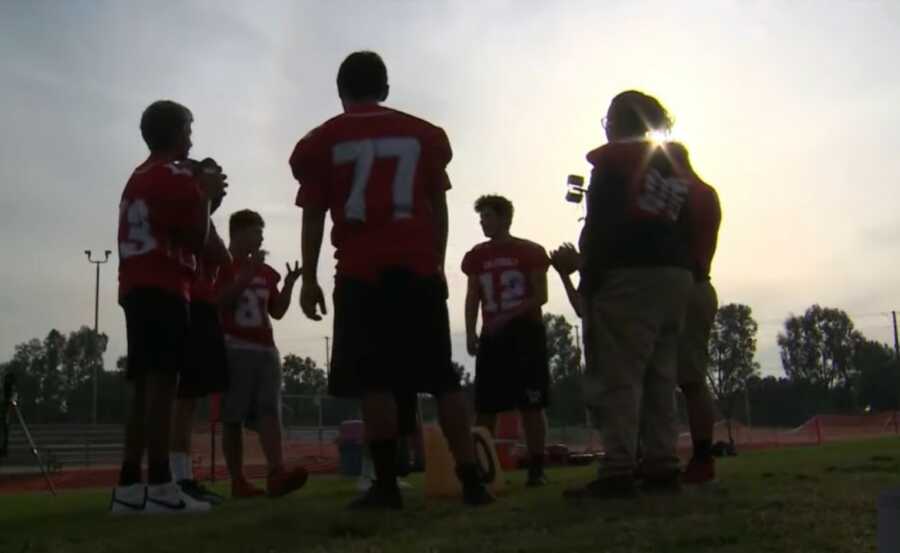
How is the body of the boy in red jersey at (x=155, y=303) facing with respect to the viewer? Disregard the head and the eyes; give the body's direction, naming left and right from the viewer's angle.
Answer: facing away from the viewer and to the right of the viewer

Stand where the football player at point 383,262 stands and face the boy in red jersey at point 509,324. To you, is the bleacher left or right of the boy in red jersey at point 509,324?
left

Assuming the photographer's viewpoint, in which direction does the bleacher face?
facing the viewer

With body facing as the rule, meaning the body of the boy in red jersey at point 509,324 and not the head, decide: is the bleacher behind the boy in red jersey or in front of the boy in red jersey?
behind

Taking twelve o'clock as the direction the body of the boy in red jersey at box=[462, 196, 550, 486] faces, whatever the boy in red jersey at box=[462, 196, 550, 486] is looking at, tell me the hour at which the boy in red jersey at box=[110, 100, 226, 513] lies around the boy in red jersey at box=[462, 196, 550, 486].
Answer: the boy in red jersey at box=[110, 100, 226, 513] is roughly at 1 o'clock from the boy in red jersey at box=[462, 196, 550, 486].

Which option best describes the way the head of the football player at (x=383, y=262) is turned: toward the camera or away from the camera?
away from the camera

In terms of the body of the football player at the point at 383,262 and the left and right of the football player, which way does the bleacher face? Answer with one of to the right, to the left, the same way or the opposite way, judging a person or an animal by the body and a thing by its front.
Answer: the opposite way

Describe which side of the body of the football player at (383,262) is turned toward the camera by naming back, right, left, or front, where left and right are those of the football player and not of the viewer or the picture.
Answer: back

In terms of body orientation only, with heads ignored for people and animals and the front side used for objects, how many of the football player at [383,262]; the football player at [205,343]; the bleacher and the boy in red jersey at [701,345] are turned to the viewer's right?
1

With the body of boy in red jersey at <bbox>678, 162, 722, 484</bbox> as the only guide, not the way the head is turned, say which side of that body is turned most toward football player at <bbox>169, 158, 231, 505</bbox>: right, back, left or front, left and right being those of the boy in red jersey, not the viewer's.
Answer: front

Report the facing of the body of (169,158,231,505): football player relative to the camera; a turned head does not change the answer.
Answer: to the viewer's right

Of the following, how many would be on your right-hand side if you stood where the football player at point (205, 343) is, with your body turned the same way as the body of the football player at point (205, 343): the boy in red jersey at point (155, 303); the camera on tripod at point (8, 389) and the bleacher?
1

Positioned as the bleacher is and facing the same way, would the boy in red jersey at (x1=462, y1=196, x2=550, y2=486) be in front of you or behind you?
in front

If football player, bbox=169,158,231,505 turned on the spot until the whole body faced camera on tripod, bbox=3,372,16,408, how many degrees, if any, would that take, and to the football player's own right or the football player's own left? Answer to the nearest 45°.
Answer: approximately 135° to the football player's own left

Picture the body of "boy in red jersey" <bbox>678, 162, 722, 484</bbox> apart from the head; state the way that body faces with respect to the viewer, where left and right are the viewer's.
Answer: facing to the left of the viewer

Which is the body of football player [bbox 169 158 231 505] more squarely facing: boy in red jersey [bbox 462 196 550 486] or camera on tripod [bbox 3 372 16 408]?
the boy in red jersey
